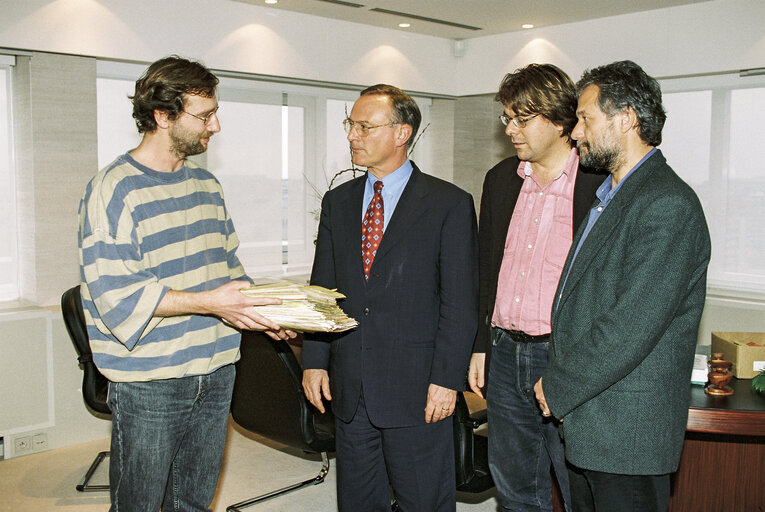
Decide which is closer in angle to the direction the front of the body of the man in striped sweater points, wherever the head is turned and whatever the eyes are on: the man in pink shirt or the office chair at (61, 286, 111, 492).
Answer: the man in pink shirt

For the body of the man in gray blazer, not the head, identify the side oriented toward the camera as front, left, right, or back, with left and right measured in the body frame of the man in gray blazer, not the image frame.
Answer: left

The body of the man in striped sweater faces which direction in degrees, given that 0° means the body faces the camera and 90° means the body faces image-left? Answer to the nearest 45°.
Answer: approximately 315°

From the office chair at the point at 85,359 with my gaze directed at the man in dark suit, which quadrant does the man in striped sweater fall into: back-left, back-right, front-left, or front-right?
front-right

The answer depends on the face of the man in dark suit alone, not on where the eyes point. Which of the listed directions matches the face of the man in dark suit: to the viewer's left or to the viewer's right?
to the viewer's left

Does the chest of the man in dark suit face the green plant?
no

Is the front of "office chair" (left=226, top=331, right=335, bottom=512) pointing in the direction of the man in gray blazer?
no

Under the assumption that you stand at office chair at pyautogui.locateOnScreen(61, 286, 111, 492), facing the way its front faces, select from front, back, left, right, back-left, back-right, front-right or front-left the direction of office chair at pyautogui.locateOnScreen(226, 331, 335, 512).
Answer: front-right

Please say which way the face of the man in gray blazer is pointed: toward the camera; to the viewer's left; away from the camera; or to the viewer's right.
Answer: to the viewer's left

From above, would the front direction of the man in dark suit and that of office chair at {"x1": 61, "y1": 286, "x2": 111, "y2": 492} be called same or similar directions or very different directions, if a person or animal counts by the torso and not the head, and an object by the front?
very different directions

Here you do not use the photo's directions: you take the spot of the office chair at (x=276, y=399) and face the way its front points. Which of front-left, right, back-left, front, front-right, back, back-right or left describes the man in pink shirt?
right

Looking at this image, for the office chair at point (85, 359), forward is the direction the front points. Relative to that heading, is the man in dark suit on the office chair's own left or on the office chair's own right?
on the office chair's own right
